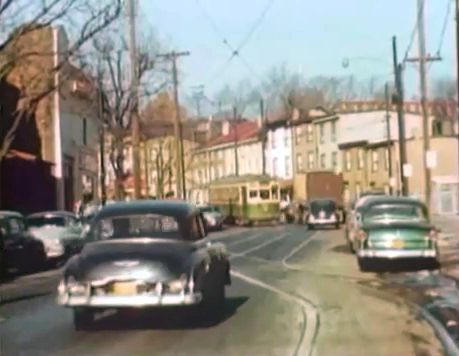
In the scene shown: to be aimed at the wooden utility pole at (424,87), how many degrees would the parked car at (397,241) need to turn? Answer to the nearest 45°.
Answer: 0° — it already faces it

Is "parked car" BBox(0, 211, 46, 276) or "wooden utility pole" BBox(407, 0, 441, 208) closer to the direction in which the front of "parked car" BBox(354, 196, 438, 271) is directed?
the wooden utility pole

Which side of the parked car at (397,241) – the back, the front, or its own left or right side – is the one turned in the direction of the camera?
back

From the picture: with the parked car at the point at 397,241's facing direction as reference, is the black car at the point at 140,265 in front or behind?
behind

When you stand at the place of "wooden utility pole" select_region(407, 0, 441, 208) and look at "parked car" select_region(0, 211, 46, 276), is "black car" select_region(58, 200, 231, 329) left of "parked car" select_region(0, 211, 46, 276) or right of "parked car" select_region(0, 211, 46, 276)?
left

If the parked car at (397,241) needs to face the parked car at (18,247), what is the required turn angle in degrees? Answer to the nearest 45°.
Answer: approximately 90° to its left
